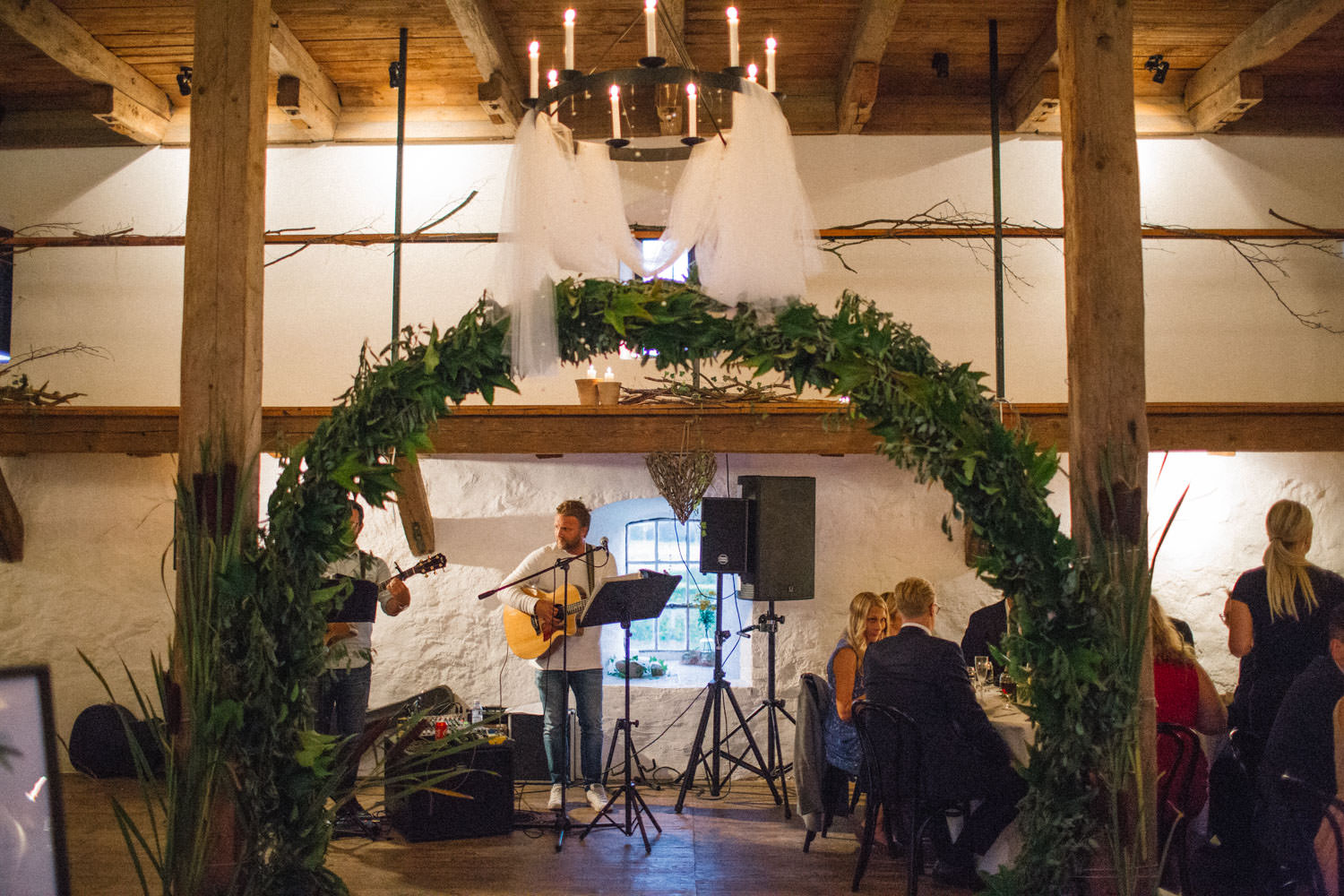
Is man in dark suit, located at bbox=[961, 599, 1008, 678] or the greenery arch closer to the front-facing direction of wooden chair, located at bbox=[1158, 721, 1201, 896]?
the man in dark suit

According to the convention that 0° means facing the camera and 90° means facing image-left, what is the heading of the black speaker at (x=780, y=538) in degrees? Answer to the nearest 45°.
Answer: approximately 0°

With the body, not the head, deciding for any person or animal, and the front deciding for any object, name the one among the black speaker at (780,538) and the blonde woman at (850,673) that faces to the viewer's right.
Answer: the blonde woman

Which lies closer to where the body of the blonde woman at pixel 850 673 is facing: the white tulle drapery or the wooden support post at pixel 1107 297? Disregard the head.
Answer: the wooden support post

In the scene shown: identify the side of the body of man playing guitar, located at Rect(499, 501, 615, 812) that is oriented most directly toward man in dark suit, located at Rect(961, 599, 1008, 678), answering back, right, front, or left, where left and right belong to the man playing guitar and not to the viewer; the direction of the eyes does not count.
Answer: left

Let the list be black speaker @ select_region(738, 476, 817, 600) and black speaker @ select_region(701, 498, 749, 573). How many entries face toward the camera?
2

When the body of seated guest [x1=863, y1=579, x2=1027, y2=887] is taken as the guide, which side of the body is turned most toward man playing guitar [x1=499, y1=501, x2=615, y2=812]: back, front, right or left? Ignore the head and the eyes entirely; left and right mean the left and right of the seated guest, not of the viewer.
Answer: left
